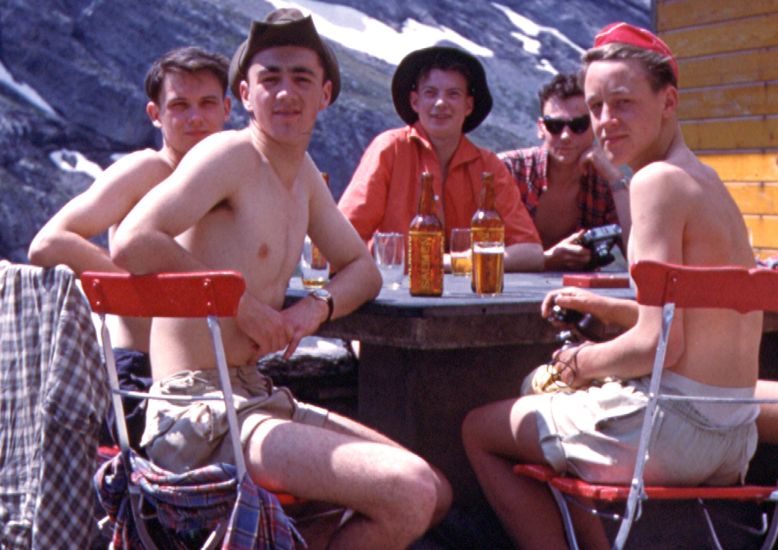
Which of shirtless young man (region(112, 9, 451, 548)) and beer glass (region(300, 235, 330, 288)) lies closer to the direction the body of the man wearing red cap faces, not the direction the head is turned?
the beer glass

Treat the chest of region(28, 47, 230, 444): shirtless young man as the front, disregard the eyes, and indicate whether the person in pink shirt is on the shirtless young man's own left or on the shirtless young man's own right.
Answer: on the shirtless young man's own left

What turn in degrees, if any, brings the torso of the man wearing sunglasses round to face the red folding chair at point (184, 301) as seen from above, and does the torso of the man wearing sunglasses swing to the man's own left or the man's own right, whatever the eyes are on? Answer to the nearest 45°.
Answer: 0° — they already face it

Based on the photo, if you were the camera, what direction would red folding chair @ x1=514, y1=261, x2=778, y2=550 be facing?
facing away from the viewer and to the left of the viewer

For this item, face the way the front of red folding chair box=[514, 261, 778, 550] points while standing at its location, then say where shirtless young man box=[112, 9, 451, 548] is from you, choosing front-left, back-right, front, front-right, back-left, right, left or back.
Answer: front-left

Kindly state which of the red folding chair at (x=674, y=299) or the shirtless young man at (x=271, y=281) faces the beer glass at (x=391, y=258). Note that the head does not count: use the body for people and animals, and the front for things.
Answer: the red folding chair
